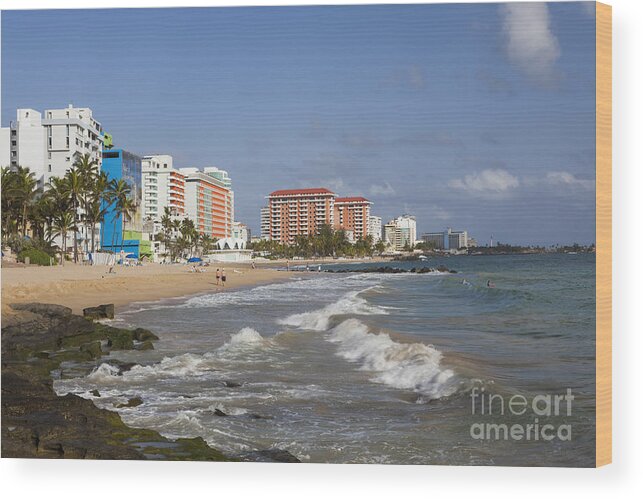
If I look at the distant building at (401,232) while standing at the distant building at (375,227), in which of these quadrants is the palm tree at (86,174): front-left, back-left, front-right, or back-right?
back-right

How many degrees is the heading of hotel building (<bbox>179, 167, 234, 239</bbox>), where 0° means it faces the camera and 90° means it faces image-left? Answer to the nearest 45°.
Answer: approximately 315°
